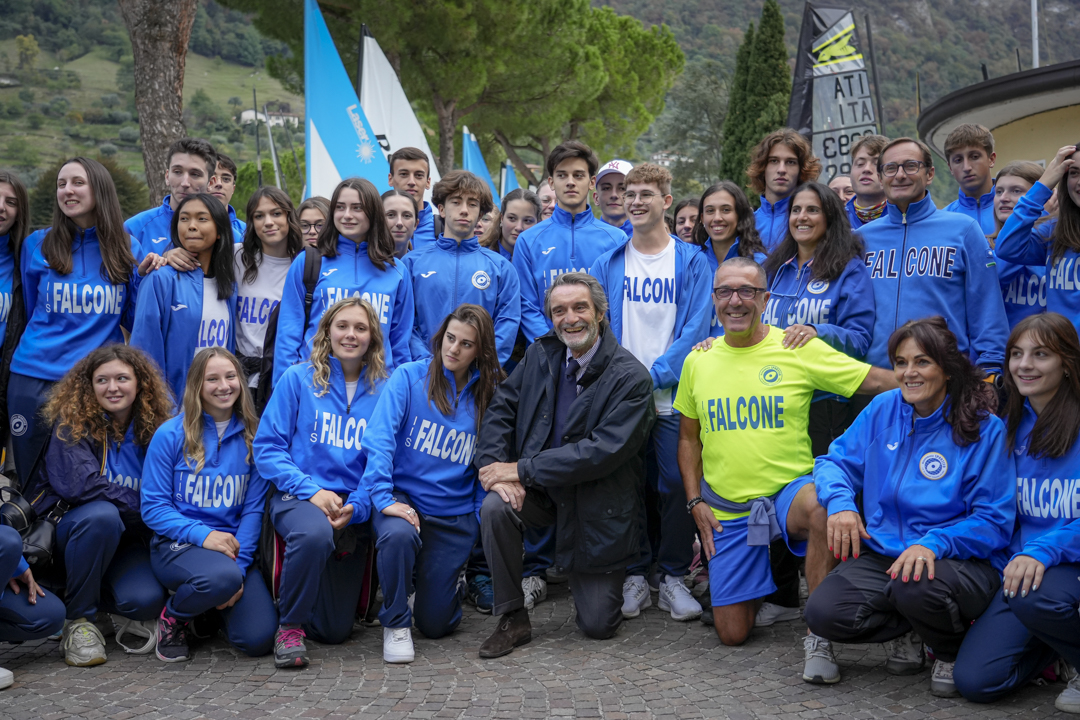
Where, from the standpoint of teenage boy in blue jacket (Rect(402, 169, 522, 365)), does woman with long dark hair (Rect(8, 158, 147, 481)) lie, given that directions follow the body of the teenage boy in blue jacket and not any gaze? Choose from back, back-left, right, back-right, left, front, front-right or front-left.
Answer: right

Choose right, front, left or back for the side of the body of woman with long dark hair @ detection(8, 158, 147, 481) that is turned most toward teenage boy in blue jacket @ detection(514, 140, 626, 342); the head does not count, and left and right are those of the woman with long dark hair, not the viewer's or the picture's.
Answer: left

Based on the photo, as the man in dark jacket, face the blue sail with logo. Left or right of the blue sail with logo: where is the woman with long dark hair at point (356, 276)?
left

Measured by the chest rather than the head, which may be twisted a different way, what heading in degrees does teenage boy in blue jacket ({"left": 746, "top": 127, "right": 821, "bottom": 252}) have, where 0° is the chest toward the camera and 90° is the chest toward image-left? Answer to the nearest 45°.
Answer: approximately 0°

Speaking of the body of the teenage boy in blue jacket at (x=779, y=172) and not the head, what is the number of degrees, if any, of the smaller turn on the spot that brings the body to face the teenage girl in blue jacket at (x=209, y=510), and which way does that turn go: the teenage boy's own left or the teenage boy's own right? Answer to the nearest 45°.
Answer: approximately 45° to the teenage boy's own right

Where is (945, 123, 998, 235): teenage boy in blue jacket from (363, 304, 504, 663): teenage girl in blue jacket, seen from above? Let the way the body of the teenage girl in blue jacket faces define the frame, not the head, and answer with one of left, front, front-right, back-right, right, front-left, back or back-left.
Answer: left

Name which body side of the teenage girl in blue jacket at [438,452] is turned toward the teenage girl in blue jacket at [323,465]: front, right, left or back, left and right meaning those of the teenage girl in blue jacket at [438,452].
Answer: right

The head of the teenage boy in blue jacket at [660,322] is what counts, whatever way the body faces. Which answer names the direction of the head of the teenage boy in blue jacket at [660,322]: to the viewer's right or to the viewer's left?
to the viewer's left
